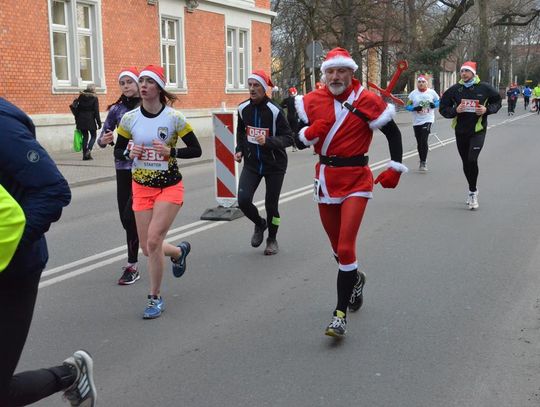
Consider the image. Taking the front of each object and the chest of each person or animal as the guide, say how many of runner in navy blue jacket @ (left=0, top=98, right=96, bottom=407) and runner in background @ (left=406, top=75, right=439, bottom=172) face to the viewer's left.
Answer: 1

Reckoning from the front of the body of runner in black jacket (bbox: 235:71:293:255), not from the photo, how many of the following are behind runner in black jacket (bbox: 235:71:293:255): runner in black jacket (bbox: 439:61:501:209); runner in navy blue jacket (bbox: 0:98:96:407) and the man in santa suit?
1

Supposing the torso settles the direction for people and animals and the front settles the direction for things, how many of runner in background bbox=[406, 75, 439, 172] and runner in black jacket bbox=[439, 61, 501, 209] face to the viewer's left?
0

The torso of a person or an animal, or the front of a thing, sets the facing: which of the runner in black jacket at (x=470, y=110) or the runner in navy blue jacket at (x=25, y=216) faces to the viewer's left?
the runner in navy blue jacket at (x=25, y=216)

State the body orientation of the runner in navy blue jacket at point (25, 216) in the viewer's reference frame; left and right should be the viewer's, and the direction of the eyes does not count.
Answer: facing to the left of the viewer

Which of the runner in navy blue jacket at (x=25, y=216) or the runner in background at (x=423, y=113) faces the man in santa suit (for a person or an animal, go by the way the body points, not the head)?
the runner in background

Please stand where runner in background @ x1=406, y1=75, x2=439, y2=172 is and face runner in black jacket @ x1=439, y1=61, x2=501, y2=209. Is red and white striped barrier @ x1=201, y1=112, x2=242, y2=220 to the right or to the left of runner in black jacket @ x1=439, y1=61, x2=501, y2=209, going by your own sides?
right

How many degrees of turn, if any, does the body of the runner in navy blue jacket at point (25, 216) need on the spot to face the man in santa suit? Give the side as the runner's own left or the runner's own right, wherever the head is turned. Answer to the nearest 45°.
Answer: approximately 135° to the runner's own right

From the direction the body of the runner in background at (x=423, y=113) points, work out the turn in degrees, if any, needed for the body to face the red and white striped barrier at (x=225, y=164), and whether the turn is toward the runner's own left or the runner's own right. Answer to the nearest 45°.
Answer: approximately 45° to the runner's own right

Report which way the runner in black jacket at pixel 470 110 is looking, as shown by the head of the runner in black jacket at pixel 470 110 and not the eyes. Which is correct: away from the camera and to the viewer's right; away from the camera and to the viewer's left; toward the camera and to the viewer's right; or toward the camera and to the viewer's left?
toward the camera and to the viewer's left
